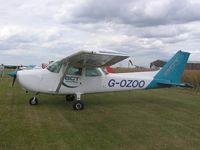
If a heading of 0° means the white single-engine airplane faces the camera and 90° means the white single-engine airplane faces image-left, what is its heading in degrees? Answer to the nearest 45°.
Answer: approximately 90°
